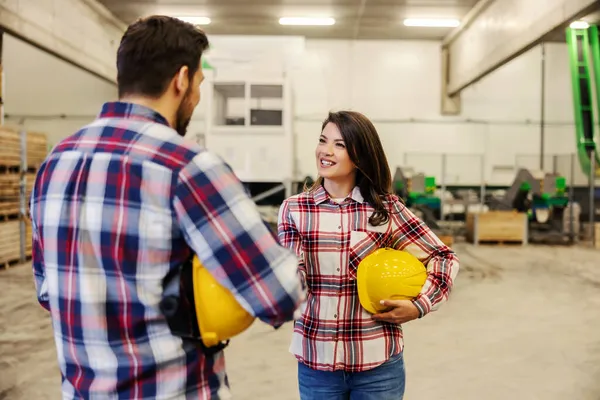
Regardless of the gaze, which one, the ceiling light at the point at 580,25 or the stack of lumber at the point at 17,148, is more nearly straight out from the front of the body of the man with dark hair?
the ceiling light

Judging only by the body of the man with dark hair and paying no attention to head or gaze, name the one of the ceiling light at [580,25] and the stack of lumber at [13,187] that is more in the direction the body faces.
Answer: the ceiling light

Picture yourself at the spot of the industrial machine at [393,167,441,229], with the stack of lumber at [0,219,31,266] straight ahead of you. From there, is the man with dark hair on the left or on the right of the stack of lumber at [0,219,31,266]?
left

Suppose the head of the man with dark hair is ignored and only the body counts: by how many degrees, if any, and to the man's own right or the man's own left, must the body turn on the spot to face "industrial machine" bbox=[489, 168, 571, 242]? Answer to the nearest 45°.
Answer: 0° — they already face it

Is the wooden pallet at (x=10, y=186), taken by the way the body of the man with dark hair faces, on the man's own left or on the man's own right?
on the man's own left

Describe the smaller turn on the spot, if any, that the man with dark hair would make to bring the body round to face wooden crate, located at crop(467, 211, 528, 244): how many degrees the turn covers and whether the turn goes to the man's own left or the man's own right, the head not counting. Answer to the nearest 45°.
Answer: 0° — they already face it

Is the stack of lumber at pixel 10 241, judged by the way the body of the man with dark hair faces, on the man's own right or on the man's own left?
on the man's own left

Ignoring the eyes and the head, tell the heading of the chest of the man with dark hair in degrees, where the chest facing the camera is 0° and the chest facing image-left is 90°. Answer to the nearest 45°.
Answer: approximately 225°

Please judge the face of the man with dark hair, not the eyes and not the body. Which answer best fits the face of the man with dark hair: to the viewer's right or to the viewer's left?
to the viewer's right
